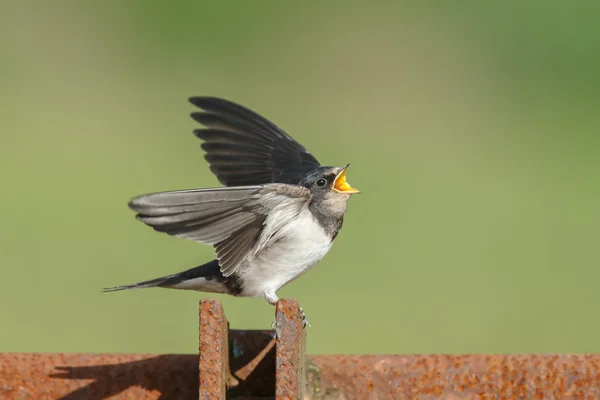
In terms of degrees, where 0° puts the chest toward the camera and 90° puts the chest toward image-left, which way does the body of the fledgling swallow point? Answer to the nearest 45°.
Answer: approximately 270°

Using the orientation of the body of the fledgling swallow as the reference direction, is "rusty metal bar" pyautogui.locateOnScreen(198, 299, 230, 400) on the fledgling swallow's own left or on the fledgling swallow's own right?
on the fledgling swallow's own right
